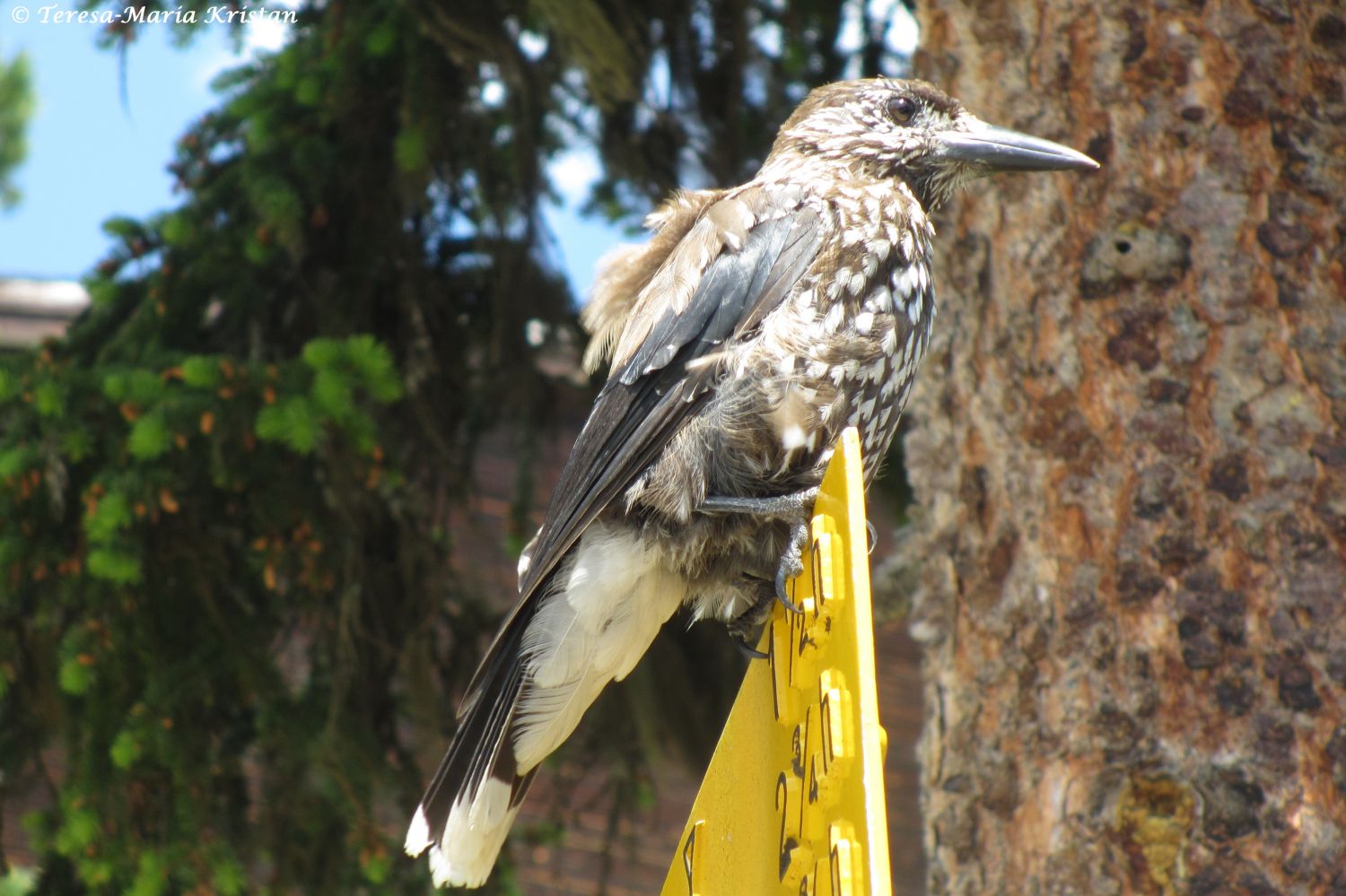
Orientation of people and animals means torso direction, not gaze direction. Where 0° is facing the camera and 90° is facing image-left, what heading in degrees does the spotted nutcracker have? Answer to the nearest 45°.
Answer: approximately 270°

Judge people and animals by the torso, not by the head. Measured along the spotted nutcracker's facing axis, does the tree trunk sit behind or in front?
in front
